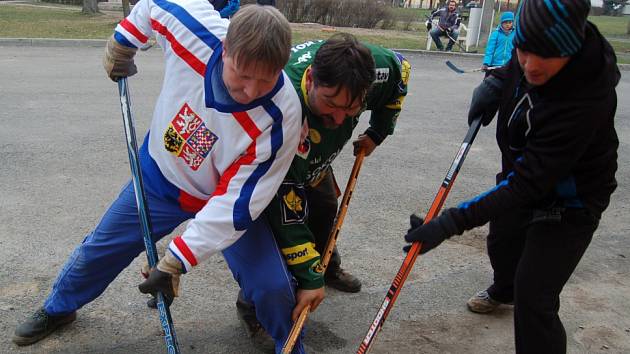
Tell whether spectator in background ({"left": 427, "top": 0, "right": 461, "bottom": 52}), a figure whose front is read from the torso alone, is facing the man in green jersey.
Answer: yes

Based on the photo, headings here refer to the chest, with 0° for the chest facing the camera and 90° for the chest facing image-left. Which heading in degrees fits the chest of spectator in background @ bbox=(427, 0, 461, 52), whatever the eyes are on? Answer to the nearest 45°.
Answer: approximately 0°

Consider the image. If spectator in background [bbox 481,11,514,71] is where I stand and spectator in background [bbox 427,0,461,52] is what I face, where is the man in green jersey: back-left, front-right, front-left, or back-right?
back-left

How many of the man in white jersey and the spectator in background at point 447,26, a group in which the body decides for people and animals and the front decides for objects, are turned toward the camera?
2

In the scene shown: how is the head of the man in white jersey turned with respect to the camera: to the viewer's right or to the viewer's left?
to the viewer's right

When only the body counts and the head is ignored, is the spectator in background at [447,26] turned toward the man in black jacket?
yes

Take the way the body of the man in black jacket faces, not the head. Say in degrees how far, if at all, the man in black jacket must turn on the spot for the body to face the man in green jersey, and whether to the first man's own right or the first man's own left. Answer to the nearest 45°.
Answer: approximately 45° to the first man's own right

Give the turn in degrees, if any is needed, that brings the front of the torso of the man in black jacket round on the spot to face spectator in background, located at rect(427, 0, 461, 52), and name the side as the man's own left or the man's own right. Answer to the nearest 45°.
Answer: approximately 135° to the man's own right

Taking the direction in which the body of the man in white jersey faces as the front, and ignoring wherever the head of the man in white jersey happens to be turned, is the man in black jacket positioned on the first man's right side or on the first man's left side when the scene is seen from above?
on the first man's left side

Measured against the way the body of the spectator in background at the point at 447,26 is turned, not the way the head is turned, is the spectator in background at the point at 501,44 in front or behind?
in front
